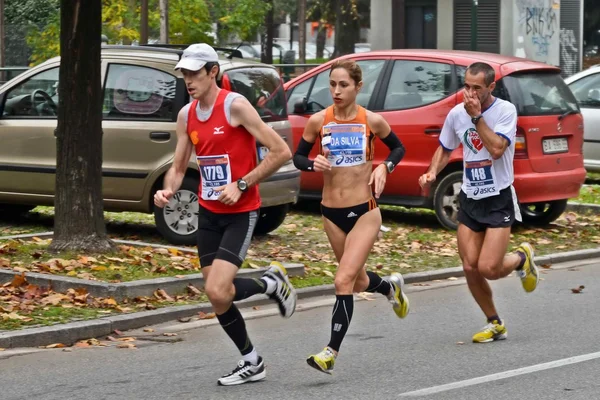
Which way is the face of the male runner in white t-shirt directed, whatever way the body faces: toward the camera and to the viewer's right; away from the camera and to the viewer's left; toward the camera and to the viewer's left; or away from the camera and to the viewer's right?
toward the camera and to the viewer's left

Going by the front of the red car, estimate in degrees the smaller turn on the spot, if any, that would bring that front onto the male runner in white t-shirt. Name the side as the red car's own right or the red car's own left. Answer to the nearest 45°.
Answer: approximately 135° to the red car's own left

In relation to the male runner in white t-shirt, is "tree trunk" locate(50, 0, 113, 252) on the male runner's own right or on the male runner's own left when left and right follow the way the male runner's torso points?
on the male runner's own right

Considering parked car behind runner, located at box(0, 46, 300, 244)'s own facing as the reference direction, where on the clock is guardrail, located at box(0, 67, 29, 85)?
The guardrail is roughly at 1 o'clock from the parked car behind runner.

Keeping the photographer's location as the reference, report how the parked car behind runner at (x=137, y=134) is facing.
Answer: facing away from the viewer and to the left of the viewer

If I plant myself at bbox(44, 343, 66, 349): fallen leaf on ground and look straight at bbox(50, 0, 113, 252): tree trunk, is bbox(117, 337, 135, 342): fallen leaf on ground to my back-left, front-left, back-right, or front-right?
front-right

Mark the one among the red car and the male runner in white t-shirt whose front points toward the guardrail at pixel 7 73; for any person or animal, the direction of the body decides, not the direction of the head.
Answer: the red car

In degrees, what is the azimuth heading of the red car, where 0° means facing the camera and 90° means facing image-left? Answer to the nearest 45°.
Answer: approximately 135°

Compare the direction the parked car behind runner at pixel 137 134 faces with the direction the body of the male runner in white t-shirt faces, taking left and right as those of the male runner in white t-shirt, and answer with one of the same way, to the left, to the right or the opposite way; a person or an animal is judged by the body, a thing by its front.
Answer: to the right

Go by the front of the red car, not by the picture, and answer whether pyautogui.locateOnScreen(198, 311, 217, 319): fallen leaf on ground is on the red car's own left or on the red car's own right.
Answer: on the red car's own left

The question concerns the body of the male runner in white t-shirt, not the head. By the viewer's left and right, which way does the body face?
facing the viewer and to the left of the viewer

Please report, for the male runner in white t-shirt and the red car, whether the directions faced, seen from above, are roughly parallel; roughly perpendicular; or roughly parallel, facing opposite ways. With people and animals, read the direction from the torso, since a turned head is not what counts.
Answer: roughly perpendicular

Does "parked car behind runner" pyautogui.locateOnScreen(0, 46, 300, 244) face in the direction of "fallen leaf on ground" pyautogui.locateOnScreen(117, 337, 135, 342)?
no

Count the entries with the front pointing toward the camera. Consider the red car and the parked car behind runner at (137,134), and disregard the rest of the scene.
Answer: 0

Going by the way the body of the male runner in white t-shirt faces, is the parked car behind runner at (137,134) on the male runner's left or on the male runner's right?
on the male runner's right
